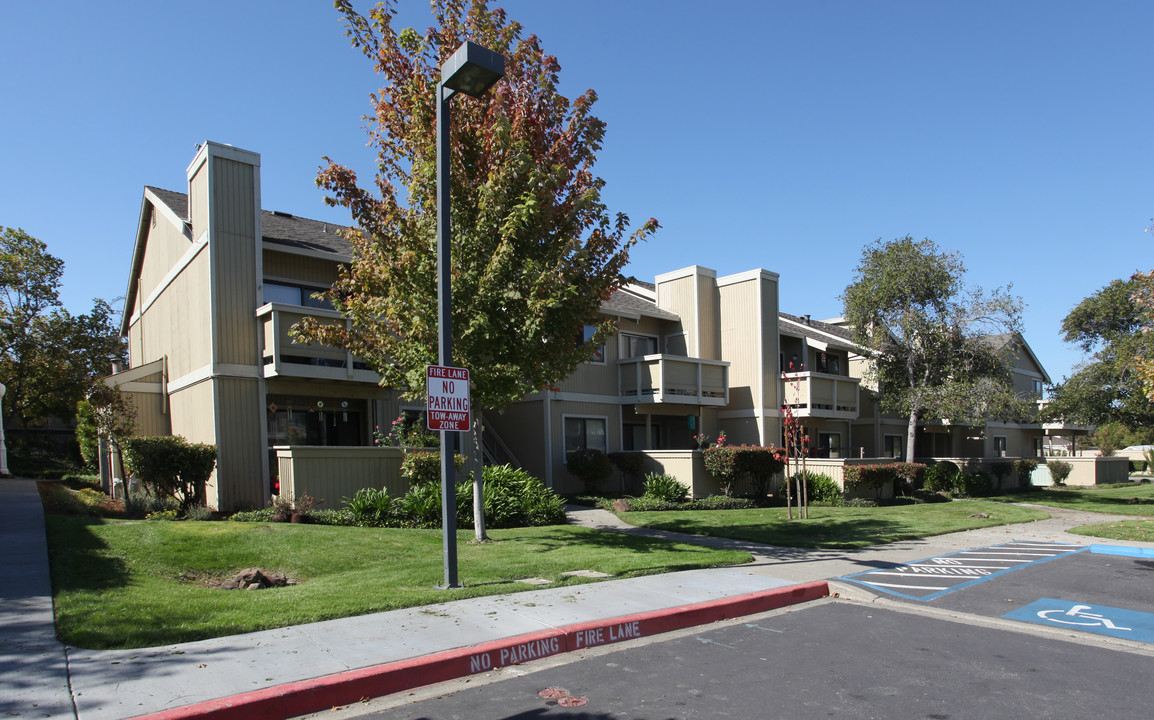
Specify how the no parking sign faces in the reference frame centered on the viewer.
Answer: facing the viewer

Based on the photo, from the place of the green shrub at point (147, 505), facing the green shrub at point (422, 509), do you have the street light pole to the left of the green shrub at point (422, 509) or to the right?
right

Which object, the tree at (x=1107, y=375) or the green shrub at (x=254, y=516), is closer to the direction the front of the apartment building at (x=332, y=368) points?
the green shrub

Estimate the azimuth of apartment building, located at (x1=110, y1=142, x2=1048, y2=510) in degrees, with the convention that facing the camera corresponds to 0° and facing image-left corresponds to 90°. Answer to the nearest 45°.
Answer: approximately 315°

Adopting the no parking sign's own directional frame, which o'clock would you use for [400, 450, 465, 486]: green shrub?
The green shrub is roughly at 6 o'clock from the no parking sign.

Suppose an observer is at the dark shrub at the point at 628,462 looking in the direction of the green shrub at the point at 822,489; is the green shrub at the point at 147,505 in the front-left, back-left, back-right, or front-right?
back-right

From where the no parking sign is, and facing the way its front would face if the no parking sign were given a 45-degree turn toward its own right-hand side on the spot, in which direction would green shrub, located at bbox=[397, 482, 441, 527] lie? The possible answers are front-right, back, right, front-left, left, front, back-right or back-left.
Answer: back-right

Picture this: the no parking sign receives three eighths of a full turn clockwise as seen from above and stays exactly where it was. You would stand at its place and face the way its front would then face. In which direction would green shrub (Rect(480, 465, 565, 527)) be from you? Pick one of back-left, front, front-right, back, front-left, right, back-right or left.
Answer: front-right

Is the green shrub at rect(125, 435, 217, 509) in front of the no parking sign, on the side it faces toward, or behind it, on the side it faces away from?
behind

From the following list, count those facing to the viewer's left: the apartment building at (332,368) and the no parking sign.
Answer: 0
